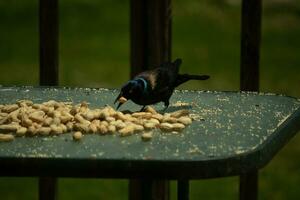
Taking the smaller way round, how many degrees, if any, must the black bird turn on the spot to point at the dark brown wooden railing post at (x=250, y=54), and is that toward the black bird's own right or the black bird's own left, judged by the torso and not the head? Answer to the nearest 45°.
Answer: approximately 135° to the black bird's own right

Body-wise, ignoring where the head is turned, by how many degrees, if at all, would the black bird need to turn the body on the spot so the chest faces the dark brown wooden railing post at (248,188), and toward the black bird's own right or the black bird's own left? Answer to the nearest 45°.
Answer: approximately 135° to the black bird's own right

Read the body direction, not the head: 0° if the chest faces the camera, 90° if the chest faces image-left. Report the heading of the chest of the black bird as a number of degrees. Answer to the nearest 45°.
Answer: approximately 90°
